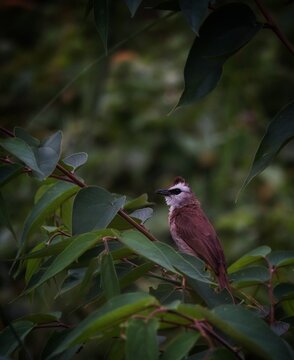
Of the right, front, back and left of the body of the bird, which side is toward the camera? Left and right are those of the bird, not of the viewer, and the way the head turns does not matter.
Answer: left

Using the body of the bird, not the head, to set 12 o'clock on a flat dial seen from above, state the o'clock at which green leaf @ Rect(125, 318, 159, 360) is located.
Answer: The green leaf is roughly at 9 o'clock from the bird.

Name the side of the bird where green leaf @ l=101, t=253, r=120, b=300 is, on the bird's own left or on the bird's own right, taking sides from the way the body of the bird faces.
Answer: on the bird's own left

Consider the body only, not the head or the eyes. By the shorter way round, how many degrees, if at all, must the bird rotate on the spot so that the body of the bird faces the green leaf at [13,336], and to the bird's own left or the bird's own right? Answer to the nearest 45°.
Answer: approximately 90° to the bird's own left

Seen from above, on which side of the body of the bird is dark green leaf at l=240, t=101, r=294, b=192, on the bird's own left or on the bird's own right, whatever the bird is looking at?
on the bird's own left

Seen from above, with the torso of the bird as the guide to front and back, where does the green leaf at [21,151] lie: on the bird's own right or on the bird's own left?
on the bird's own left

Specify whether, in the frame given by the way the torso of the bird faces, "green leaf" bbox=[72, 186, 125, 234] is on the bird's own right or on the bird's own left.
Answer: on the bird's own left
